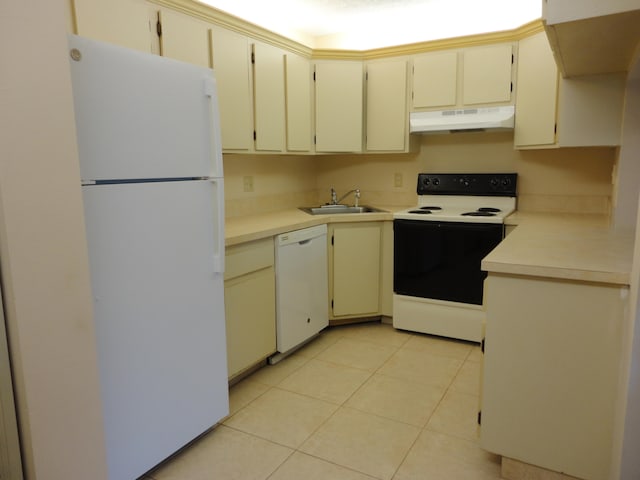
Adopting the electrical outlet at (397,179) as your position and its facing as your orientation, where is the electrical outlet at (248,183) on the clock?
the electrical outlet at (248,183) is roughly at 2 o'clock from the electrical outlet at (397,179).

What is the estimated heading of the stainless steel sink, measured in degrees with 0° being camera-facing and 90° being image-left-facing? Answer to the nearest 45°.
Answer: approximately 0°

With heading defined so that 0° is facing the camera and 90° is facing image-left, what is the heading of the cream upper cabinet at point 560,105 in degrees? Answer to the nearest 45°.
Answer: approximately 45°

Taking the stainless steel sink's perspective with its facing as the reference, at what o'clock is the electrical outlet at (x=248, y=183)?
The electrical outlet is roughly at 2 o'clock from the stainless steel sink.

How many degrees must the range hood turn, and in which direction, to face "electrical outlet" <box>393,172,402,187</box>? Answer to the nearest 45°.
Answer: approximately 135° to its right

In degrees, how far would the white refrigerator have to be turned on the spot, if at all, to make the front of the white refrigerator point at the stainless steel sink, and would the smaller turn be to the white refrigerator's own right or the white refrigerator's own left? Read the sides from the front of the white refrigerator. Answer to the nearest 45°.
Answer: approximately 90° to the white refrigerator's own left

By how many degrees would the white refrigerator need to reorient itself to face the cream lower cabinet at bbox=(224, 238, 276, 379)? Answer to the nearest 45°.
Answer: approximately 90° to its left

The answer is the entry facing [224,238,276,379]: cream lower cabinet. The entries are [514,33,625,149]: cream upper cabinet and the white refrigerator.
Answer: the cream upper cabinet

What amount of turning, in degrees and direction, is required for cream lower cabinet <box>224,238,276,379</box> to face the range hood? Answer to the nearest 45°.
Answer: approximately 45° to its left
